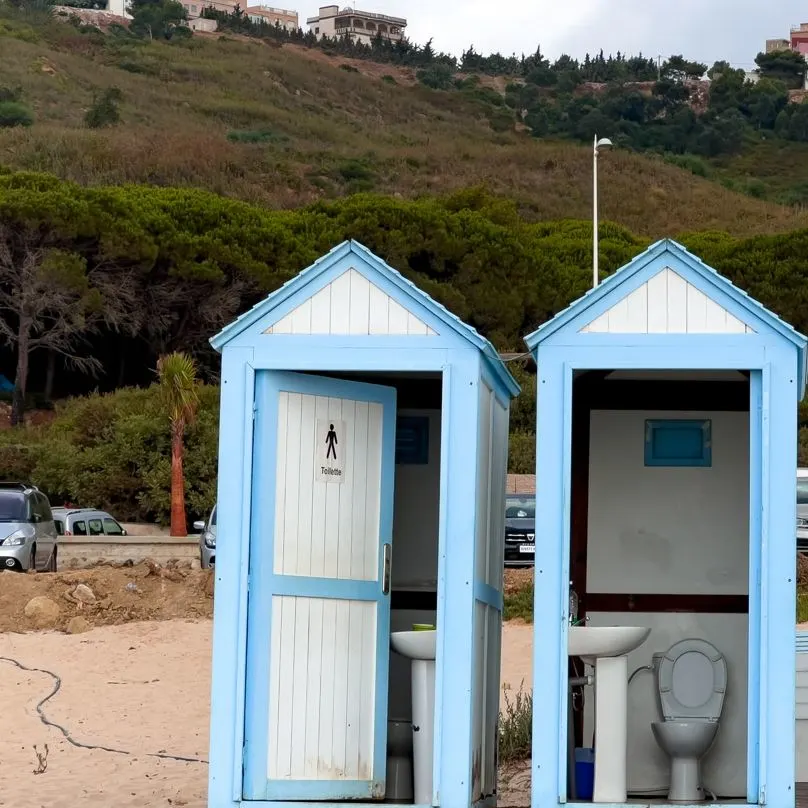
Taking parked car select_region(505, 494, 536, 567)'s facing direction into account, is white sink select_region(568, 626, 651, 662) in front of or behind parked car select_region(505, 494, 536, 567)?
in front

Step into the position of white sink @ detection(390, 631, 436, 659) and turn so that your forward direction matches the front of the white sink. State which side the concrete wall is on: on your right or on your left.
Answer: on your right

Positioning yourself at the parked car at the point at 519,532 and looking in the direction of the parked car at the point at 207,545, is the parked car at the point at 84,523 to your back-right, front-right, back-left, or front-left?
front-right

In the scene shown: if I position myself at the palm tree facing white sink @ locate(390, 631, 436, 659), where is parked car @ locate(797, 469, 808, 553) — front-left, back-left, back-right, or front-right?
front-left

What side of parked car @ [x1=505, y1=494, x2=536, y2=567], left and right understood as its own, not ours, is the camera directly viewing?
front

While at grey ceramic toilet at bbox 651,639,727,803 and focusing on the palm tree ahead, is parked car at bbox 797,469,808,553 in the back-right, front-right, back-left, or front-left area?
front-right
